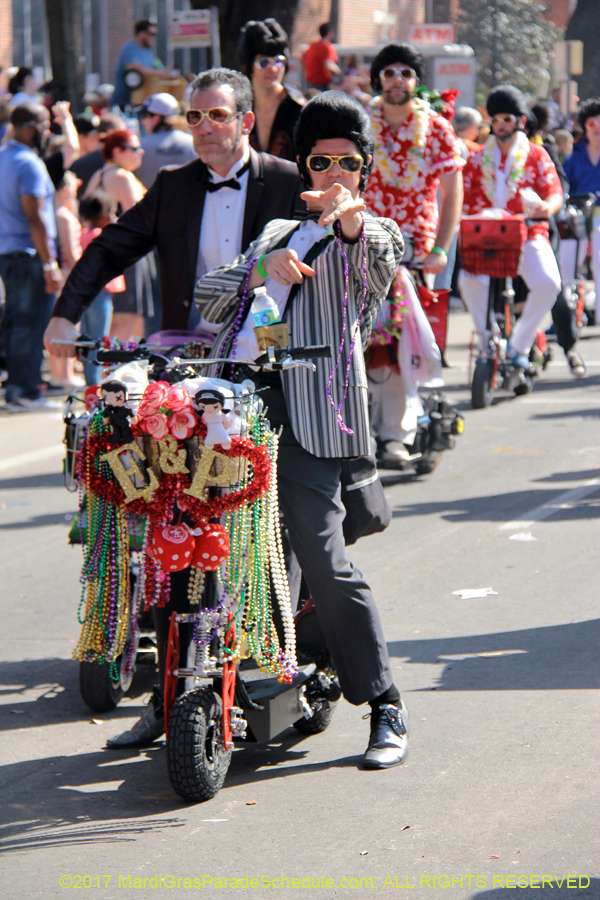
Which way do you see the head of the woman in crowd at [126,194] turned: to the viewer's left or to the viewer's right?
to the viewer's right

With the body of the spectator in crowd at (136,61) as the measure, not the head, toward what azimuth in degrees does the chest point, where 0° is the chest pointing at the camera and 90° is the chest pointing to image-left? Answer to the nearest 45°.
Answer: approximately 270°

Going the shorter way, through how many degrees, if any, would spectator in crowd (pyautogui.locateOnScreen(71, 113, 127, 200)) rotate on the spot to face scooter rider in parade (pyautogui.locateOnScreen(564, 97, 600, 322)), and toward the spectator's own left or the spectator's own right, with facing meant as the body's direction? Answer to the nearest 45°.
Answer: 0° — they already face them

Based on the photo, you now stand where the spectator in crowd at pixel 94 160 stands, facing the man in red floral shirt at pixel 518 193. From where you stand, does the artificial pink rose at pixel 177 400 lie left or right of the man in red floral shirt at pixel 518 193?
right

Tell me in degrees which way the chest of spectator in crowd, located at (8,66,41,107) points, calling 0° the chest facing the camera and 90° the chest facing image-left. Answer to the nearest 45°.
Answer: approximately 270°

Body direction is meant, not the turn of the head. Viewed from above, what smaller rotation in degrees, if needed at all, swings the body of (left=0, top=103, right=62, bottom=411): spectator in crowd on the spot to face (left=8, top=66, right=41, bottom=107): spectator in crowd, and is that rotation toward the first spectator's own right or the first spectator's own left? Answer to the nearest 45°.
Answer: approximately 90° to the first spectator's own left

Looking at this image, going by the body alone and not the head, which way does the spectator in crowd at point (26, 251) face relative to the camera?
to the viewer's right

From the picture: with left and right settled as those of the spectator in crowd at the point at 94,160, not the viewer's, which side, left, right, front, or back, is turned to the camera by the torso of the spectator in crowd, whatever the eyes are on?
right
